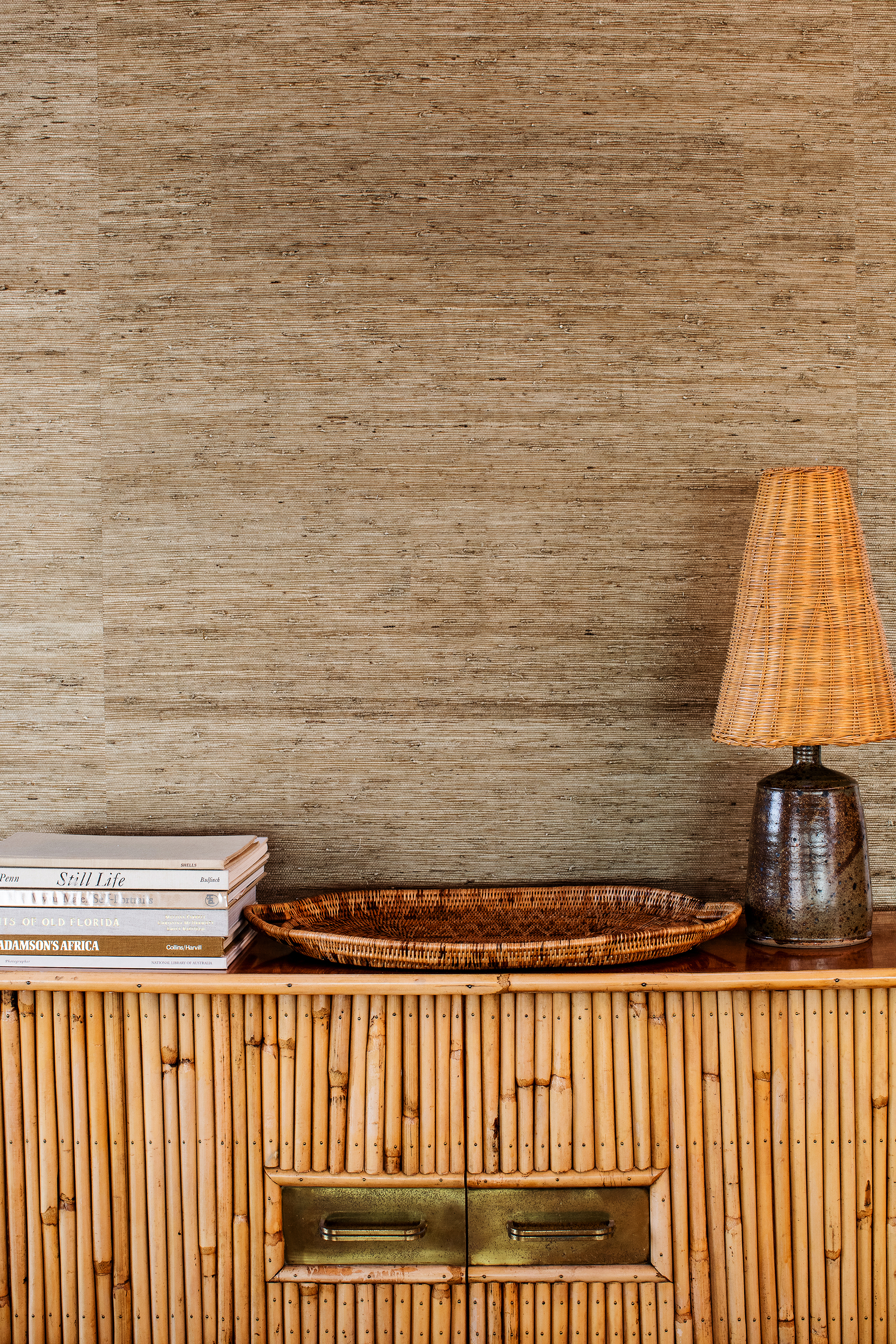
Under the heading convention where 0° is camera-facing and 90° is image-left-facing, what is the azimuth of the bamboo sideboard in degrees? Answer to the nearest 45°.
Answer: approximately 0°
